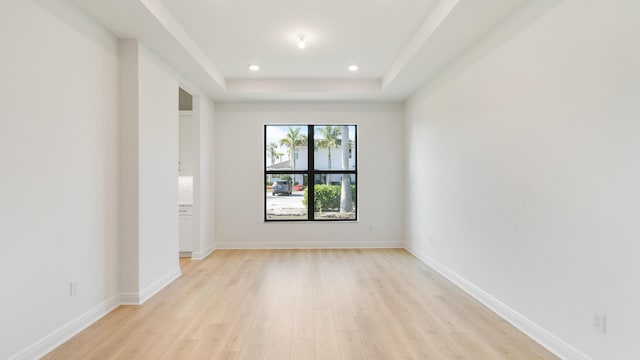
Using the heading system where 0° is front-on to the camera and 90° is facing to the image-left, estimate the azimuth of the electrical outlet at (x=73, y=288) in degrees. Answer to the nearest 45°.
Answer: approximately 315°

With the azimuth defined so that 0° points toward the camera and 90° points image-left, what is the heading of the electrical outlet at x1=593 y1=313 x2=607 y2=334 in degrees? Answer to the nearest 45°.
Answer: approximately 45°

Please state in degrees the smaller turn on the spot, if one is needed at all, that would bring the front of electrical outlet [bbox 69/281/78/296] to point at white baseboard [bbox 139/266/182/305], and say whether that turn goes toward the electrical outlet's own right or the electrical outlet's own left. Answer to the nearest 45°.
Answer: approximately 90° to the electrical outlet's own left

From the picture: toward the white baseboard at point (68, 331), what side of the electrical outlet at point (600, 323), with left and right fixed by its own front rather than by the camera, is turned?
front

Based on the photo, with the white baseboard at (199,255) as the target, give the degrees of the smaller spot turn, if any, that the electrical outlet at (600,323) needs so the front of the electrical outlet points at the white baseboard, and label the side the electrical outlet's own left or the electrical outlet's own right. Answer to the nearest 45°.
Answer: approximately 45° to the electrical outlet's own right

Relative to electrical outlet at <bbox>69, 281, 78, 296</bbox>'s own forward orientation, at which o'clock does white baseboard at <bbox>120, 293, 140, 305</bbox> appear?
The white baseboard is roughly at 9 o'clock from the electrical outlet.

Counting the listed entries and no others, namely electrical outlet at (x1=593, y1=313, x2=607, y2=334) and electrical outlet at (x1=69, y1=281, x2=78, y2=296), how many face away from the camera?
0

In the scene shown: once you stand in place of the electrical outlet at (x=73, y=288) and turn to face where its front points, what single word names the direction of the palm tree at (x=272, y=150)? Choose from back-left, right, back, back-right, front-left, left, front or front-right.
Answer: left

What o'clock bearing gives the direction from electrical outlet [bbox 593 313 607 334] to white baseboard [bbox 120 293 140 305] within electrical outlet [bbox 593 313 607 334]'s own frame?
The white baseboard is roughly at 1 o'clock from the electrical outlet.

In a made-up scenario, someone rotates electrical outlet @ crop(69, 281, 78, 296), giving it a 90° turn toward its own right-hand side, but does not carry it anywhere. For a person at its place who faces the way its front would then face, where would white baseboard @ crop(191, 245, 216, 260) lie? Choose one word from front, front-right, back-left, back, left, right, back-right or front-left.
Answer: back

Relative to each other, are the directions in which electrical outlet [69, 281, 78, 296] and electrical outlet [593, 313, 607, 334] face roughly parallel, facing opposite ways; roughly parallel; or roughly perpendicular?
roughly parallel, facing opposite ways

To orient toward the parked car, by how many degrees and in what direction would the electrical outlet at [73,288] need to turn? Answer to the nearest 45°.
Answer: approximately 90° to its left
